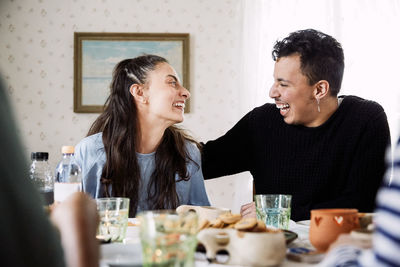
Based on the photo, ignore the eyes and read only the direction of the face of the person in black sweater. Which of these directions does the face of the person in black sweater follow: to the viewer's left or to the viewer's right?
to the viewer's left

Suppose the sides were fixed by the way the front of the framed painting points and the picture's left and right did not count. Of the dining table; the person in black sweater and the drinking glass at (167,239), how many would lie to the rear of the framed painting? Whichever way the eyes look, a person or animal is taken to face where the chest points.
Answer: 0

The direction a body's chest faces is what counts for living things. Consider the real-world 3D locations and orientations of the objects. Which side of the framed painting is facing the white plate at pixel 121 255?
front

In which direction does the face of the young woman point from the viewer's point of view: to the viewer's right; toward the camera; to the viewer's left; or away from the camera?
to the viewer's right

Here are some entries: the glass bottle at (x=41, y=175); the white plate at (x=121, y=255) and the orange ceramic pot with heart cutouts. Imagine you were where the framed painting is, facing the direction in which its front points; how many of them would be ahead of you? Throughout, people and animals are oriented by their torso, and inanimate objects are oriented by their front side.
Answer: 3

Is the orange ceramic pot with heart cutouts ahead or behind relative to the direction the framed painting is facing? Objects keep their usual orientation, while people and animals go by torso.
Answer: ahead

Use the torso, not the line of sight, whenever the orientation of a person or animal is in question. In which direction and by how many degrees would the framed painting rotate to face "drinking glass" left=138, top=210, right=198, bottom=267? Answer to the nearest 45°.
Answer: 0° — it already faces it

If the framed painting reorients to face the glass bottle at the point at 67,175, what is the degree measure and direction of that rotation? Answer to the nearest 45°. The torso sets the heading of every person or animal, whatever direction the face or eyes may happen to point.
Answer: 0° — it already faces it

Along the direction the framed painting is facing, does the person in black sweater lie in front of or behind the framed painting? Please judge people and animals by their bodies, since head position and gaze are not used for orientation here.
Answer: in front

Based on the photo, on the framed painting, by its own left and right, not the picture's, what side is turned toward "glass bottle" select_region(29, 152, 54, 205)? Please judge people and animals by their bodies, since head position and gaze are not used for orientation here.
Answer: front

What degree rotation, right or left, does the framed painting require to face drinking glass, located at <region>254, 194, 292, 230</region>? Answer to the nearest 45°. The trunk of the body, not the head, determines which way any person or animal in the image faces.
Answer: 0° — it already faces it

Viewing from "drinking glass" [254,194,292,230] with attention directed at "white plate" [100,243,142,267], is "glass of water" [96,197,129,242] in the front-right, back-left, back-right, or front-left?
front-right

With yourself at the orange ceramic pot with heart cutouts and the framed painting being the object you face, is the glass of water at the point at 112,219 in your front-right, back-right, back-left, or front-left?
front-left

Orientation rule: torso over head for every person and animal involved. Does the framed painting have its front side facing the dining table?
yes
